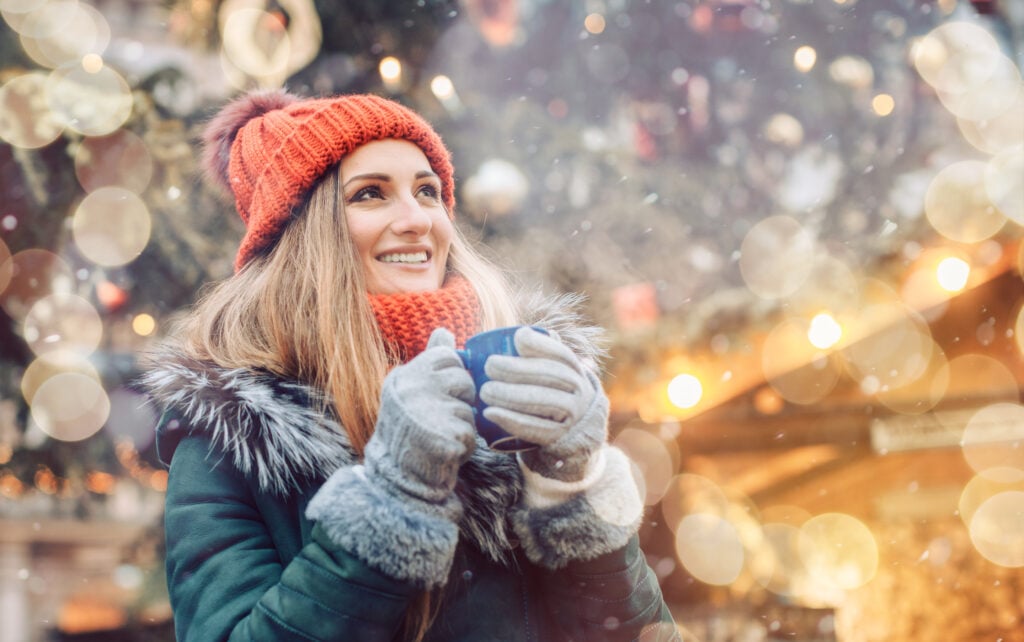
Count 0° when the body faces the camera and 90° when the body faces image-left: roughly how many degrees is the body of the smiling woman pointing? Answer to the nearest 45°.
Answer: approximately 315°

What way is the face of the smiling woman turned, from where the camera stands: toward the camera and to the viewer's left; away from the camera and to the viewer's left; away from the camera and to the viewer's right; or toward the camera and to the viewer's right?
toward the camera and to the viewer's right
